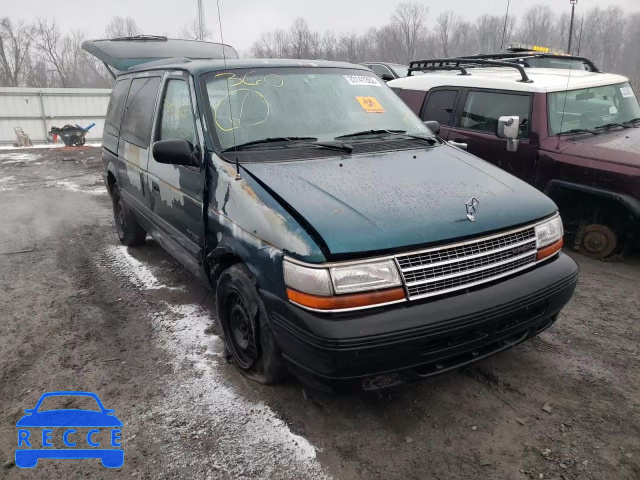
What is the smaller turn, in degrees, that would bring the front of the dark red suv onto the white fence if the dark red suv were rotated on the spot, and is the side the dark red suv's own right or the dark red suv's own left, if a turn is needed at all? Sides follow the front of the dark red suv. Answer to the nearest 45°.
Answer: approximately 180°
